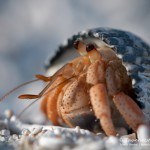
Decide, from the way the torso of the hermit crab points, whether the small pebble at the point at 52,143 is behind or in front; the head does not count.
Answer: in front

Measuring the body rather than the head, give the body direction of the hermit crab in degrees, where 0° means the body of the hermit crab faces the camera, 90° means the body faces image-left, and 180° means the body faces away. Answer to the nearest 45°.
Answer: approximately 45°
